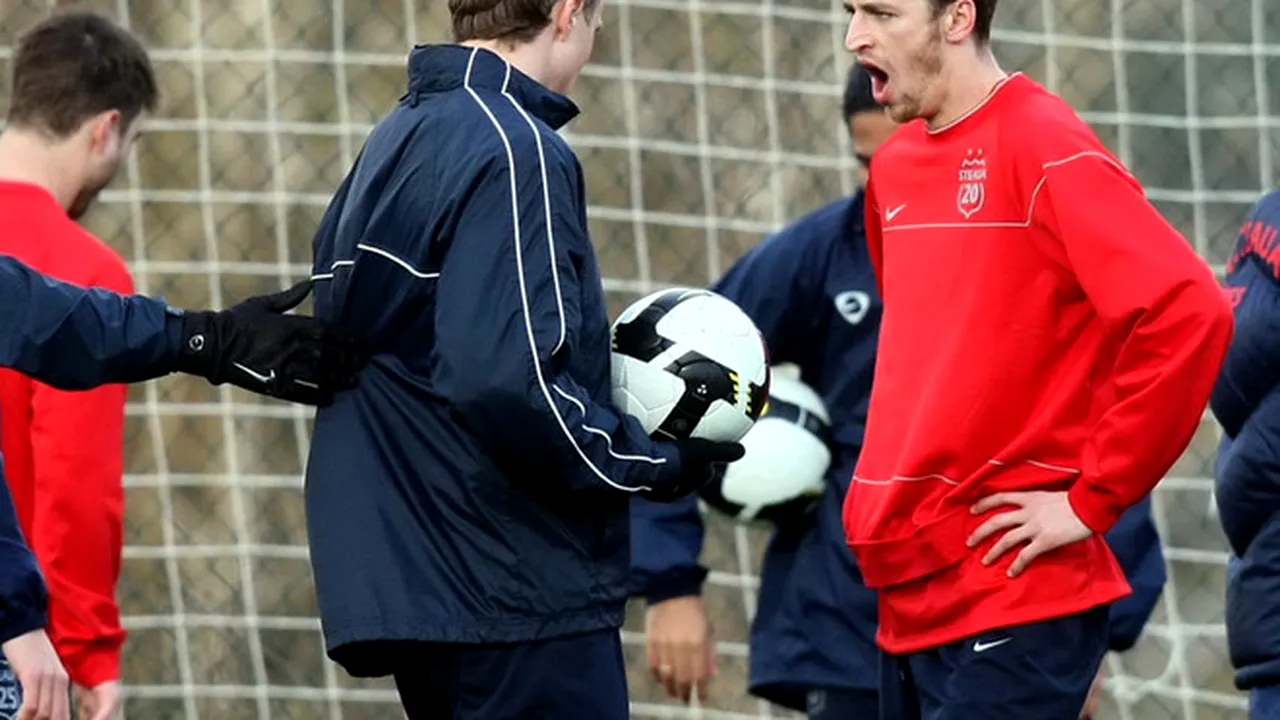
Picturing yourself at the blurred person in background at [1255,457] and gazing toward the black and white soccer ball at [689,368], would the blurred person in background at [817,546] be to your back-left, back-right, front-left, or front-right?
front-right

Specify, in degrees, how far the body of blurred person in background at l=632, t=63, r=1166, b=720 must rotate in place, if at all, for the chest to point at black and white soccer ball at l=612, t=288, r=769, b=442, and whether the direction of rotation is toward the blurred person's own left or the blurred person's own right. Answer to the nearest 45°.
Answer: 0° — they already face it

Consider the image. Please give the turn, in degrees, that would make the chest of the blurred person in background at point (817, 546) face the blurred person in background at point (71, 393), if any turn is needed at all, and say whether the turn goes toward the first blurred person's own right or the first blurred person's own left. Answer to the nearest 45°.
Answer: approximately 90° to the first blurred person's own right

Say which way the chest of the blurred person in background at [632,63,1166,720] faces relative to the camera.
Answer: toward the camera

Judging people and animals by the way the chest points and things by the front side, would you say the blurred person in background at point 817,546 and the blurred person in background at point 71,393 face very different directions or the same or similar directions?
very different directions

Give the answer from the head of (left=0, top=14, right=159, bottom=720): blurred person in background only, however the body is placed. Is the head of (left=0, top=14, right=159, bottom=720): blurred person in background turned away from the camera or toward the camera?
away from the camera

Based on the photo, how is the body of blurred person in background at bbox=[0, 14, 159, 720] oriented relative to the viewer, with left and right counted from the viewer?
facing away from the viewer and to the right of the viewer
